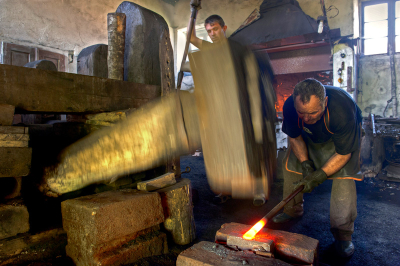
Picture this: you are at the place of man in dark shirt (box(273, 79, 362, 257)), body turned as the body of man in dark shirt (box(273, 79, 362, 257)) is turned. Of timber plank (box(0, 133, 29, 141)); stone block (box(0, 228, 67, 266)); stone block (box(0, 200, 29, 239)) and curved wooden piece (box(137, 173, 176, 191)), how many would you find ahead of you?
4

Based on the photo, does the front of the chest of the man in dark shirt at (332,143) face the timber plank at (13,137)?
yes

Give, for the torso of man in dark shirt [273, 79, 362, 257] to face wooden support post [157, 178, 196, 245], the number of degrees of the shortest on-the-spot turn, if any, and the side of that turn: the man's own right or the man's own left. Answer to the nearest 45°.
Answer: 0° — they already face it

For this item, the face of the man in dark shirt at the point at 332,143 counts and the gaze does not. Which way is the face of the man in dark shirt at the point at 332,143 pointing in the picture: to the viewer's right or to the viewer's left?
to the viewer's left

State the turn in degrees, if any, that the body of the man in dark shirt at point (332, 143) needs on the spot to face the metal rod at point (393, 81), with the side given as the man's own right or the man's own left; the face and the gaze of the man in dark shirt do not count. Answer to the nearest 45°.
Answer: approximately 135° to the man's own right

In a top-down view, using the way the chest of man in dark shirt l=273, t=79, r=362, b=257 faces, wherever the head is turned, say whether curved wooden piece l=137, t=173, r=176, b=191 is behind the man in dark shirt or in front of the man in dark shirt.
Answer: in front

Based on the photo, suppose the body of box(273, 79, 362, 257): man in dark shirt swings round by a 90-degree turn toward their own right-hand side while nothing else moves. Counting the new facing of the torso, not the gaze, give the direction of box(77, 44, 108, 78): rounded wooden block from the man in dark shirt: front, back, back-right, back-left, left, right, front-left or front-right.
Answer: front-left

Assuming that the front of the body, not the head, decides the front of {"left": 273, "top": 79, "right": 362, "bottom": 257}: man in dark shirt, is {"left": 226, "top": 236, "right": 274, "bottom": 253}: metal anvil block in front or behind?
in front

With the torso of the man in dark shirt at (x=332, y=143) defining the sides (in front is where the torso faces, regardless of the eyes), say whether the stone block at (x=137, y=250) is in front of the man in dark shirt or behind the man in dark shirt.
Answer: in front

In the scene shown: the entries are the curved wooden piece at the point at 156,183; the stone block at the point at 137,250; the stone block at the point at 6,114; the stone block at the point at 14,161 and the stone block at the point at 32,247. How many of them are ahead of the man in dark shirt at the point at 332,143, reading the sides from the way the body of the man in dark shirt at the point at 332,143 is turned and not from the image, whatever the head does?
5

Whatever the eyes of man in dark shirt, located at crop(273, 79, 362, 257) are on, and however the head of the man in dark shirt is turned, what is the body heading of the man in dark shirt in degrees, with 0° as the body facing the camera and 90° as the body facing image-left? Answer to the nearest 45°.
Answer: approximately 45°
